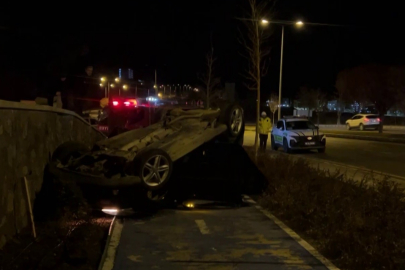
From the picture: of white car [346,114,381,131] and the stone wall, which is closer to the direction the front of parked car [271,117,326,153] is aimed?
the stone wall

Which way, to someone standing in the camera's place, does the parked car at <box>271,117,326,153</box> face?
facing the viewer and to the right of the viewer

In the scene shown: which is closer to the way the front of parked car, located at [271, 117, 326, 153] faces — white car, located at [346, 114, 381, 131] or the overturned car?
the overturned car

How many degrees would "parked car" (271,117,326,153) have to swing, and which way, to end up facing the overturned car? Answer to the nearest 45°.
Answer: approximately 45° to its right

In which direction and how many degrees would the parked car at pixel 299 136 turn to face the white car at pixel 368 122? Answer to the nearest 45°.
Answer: approximately 135° to its left

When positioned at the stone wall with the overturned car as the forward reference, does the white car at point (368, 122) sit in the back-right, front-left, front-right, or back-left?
front-left

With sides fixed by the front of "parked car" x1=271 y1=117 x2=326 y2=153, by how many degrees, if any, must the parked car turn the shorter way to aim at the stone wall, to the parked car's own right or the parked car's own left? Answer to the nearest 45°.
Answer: approximately 45° to the parked car's own right
